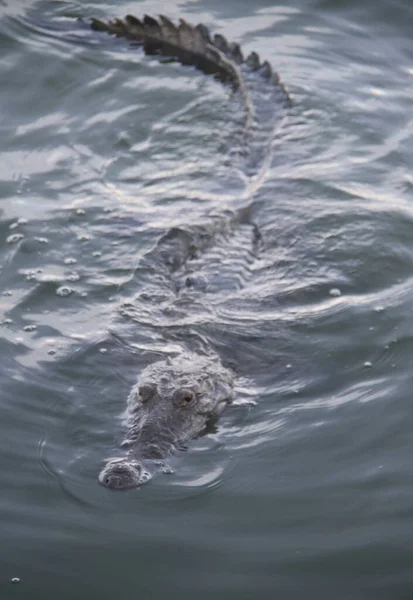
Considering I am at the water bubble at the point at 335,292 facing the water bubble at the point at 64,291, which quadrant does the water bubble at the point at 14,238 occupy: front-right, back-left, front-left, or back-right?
front-right

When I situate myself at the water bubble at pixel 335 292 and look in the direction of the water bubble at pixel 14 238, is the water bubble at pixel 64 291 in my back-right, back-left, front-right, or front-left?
front-left

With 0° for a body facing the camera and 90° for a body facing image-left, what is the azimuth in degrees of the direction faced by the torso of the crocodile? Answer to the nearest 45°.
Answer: approximately 45°

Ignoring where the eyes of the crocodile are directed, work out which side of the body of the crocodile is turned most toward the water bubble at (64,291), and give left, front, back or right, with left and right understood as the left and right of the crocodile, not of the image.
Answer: right

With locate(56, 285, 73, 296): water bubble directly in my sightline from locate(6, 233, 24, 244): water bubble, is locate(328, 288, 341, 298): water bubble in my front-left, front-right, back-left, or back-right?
front-left
